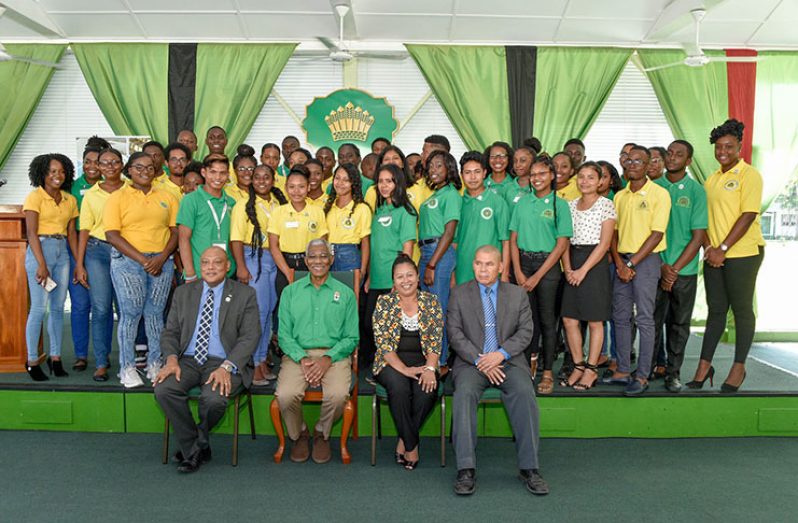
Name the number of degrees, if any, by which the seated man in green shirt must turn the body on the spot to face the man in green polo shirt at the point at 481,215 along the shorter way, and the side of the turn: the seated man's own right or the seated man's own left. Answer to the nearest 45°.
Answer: approximately 90° to the seated man's own left

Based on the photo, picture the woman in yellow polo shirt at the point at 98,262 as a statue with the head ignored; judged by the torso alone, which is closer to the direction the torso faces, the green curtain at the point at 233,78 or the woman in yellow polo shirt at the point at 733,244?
the woman in yellow polo shirt

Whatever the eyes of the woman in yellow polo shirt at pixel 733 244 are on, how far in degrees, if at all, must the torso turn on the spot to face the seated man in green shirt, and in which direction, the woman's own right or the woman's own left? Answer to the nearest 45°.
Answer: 0° — they already face them

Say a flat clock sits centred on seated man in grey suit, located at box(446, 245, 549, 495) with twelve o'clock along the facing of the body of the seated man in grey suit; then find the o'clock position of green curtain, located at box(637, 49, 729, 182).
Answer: The green curtain is roughly at 7 o'clock from the seated man in grey suit.

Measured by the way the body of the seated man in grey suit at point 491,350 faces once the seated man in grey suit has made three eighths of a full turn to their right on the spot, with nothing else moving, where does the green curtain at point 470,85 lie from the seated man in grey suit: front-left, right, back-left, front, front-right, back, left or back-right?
front-right

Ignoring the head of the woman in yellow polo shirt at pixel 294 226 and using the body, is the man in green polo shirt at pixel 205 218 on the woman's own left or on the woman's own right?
on the woman's own right

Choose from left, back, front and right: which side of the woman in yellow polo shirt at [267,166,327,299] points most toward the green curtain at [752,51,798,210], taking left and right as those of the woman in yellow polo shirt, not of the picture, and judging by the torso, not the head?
left

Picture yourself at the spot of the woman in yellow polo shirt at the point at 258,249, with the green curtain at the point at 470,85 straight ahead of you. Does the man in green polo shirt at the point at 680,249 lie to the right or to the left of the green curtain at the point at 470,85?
right

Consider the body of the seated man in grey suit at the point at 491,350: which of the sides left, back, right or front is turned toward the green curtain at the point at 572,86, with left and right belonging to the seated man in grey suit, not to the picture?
back

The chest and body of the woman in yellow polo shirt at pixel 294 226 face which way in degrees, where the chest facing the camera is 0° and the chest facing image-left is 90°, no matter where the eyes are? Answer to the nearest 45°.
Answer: approximately 0°

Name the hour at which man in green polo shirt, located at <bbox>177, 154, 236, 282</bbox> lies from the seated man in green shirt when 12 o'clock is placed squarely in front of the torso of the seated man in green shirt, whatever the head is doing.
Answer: The man in green polo shirt is roughly at 4 o'clock from the seated man in green shirt.
